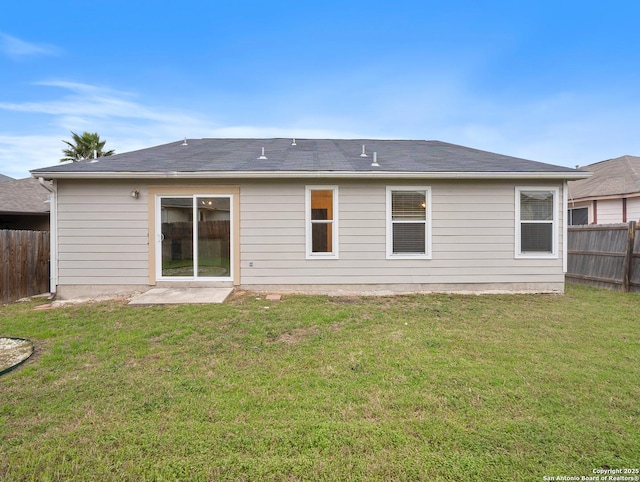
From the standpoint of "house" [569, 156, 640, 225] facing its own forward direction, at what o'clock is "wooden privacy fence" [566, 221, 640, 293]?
The wooden privacy fence is roughly at 6 o'clock from the house.

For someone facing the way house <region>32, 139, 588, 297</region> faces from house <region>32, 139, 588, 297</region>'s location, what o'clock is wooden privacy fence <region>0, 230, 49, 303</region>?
The wooden privacy fence is roughly at 9 o'clock from the house.

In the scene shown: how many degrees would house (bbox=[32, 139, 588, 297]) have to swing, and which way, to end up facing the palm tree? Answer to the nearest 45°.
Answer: approximately 45° to its left

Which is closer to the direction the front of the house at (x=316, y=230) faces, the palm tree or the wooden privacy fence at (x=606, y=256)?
the palm tree

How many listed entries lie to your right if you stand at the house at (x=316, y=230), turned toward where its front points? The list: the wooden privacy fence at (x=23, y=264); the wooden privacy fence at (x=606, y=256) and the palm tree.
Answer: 1

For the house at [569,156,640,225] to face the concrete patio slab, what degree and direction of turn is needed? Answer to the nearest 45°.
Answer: approximately 135° to its left

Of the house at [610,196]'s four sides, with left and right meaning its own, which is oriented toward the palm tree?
left

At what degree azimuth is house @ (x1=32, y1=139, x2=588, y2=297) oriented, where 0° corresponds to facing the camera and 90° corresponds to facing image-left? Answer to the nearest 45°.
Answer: approximately 180°

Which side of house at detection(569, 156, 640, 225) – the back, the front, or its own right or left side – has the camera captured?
back

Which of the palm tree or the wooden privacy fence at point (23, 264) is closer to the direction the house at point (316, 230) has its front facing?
the palm tree

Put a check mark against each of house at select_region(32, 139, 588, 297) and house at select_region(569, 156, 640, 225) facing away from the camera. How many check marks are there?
2
